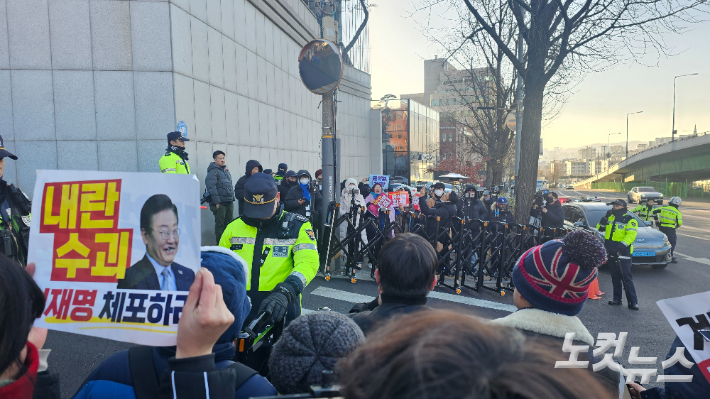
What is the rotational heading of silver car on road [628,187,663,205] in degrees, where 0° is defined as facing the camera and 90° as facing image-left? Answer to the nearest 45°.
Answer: approximately 315°

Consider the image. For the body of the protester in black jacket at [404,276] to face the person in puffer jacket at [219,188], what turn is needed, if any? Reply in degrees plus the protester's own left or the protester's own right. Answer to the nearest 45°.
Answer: approximately 45° to the protester's own left

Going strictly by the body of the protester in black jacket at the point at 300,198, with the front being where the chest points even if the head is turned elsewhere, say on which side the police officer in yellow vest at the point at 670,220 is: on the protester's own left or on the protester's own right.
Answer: on the protester's own left

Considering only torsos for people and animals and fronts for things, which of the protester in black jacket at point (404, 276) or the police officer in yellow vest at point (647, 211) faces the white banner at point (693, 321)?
the police officer in yellow vest

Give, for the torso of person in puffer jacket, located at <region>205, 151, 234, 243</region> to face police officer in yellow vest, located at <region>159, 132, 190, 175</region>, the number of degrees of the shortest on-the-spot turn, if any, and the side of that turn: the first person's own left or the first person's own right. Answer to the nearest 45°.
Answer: approximately 90° to the first person's own right

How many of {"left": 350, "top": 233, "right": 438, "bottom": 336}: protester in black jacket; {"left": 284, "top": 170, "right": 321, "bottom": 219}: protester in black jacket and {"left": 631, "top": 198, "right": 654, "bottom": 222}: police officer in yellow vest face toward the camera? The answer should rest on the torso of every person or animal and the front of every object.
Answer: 2

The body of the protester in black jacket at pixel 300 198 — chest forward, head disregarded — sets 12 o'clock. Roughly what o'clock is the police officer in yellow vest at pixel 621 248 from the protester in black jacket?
The police officer in yellow vest is roughly at 10 o'clock from the protester in black jacket.

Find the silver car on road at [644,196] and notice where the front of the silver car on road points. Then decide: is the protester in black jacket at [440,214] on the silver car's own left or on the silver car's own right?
on the silver car's own right

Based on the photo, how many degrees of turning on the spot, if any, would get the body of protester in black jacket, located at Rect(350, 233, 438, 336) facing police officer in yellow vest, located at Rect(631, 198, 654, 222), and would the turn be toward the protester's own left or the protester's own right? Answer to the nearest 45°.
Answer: approximately 45° to the protester's own right

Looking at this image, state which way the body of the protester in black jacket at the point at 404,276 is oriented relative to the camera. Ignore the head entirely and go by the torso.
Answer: away from the camera
